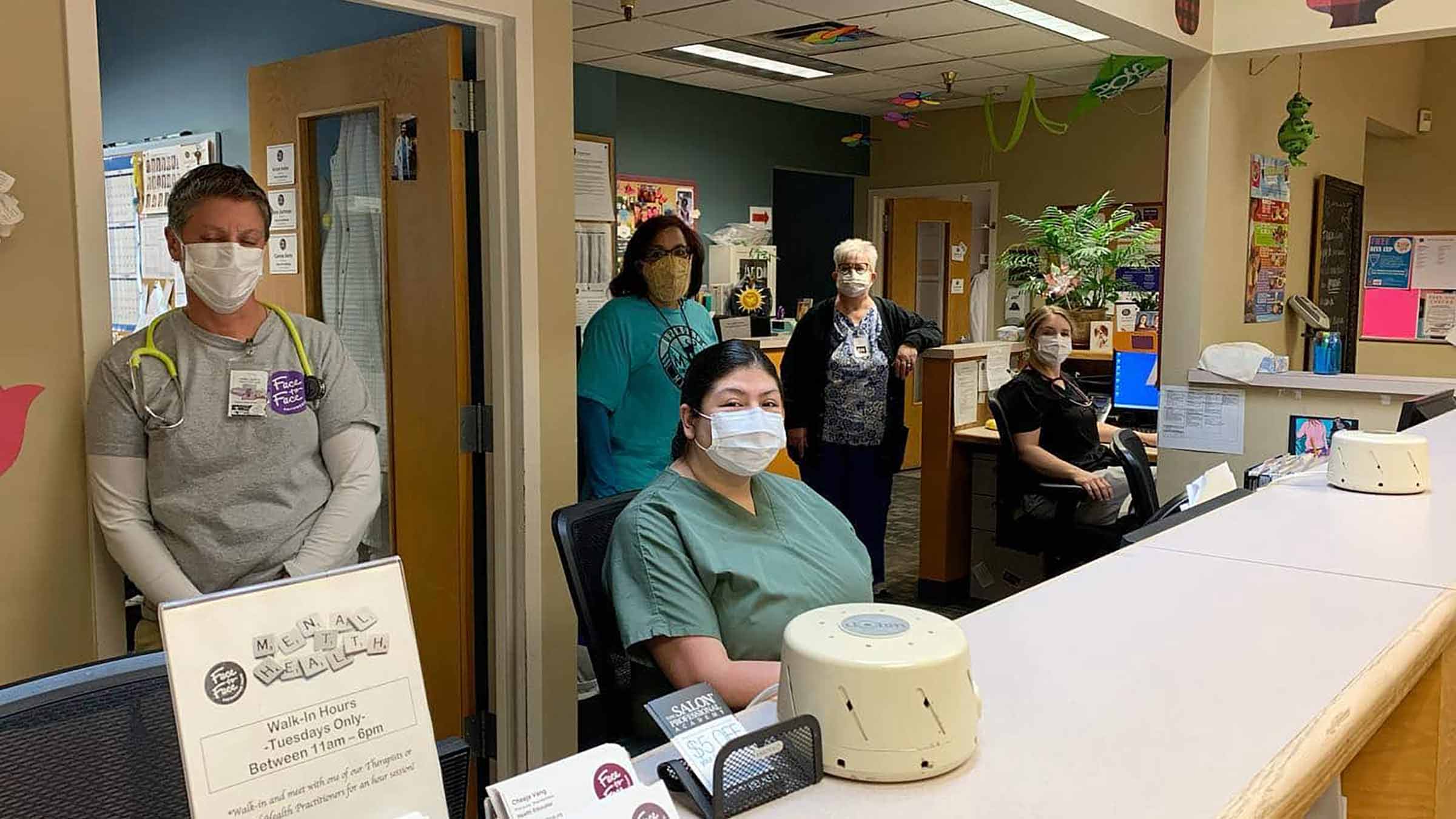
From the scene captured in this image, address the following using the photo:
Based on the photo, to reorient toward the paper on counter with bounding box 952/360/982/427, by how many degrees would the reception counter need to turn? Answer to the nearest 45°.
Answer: approximately 135° to its left

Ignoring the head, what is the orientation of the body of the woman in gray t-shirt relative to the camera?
toward the camera

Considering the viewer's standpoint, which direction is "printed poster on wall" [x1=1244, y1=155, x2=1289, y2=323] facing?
facing the viewer and to the left of the viewer

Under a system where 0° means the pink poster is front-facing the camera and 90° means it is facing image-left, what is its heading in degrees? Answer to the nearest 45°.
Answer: approximately 0°

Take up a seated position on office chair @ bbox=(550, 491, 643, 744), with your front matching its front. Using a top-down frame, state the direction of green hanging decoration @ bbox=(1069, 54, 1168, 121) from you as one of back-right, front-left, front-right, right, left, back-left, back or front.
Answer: left

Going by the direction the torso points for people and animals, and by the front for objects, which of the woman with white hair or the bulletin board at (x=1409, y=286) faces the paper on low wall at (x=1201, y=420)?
the bulletin board

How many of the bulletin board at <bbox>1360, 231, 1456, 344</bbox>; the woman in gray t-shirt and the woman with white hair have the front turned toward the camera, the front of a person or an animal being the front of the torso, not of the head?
3

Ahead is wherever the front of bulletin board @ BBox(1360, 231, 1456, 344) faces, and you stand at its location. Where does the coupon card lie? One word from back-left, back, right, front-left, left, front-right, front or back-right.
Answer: front

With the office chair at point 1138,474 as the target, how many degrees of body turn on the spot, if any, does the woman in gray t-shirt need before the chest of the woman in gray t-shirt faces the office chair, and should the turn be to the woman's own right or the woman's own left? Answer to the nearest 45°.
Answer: approximately 90° to the woman's own left

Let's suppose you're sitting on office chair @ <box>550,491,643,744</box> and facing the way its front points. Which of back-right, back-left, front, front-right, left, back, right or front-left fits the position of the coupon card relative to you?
front-right

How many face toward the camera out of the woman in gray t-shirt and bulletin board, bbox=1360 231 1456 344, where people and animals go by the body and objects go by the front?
2

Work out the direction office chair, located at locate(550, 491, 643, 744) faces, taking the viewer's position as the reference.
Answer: facing the viewer and to the right of the viewer

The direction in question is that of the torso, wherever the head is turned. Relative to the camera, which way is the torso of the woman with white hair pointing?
toward the camera
